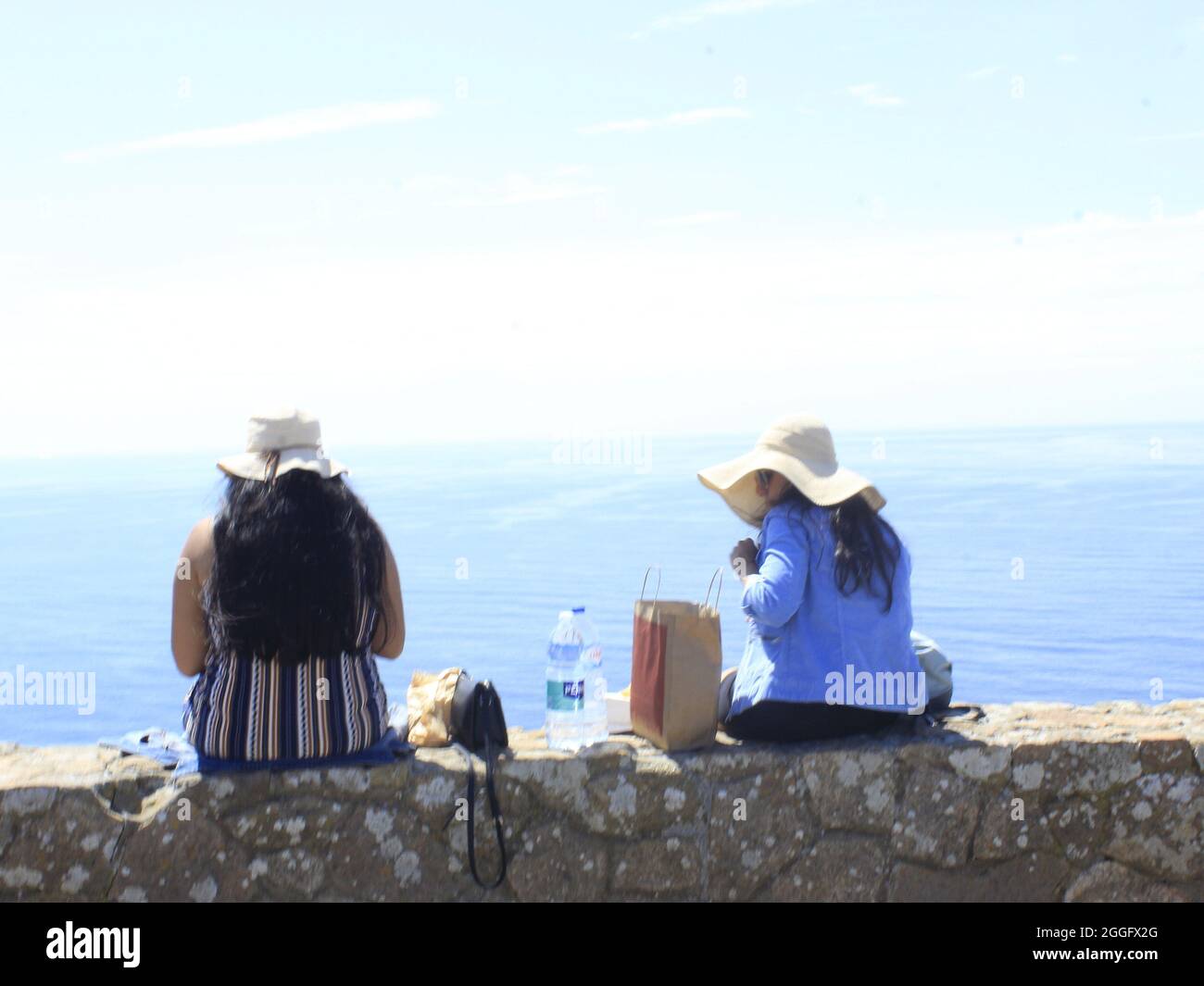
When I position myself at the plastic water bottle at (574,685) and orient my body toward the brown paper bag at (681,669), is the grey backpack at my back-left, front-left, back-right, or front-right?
front-left

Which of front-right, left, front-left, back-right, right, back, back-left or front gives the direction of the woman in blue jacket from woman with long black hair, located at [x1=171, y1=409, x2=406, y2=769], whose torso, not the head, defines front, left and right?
right

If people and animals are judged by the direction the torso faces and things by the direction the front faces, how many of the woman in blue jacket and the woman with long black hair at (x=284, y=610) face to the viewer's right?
0

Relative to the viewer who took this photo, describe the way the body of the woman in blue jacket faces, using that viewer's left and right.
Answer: facing away from the viewer and to the left of the viewer

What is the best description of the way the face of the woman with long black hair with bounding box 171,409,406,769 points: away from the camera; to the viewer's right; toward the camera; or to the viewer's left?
away from the camera

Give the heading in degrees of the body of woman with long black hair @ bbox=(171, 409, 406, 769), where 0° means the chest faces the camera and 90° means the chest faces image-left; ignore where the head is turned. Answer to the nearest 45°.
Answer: approximately 180°

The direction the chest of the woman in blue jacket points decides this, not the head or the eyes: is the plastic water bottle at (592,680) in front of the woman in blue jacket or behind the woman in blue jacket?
in front

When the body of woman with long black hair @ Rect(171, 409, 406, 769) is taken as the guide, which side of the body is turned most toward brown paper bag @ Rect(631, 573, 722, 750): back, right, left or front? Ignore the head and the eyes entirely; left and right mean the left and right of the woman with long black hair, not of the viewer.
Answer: right

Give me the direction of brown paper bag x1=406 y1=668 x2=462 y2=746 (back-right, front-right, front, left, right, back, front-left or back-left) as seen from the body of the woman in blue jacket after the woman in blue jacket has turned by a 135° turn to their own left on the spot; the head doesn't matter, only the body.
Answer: right
